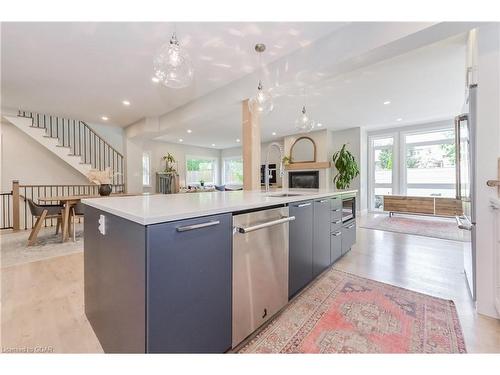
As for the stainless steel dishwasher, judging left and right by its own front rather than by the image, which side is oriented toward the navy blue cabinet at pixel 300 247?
left

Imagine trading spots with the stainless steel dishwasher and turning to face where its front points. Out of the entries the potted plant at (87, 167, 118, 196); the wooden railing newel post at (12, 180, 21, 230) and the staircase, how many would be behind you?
3

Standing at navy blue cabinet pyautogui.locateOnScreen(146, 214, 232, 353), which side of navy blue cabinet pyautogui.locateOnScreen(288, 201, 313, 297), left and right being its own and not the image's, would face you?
right

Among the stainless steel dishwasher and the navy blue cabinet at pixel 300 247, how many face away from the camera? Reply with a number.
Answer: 0

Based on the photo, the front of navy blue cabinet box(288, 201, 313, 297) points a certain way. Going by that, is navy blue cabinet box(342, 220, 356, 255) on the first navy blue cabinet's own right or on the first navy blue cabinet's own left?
on the first navy blue cabinet's own left

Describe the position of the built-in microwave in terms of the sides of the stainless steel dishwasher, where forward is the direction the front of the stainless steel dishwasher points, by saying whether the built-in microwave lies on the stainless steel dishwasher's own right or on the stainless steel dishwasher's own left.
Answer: on the stainless steel dishwasher's own left

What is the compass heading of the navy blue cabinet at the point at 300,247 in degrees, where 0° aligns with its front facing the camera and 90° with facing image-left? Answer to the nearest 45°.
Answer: approximately 315°
